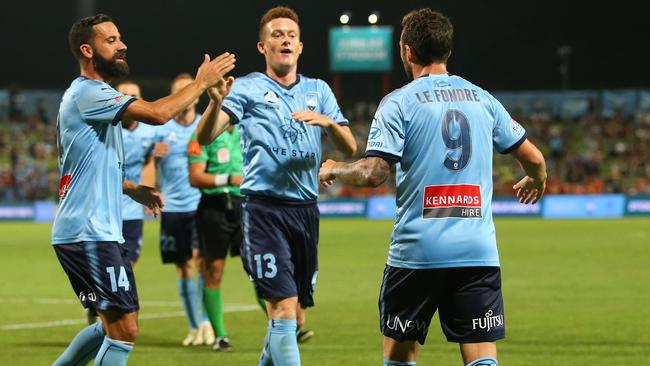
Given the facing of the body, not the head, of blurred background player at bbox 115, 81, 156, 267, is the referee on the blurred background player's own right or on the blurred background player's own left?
on the blurred background player's own left

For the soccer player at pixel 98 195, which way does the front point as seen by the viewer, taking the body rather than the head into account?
to the viewer's right

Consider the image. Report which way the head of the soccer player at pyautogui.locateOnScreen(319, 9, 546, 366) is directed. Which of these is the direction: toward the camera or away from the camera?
away from the camera

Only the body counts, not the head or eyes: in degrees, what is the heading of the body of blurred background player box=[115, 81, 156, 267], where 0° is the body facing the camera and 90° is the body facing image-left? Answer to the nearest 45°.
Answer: approximately 0°

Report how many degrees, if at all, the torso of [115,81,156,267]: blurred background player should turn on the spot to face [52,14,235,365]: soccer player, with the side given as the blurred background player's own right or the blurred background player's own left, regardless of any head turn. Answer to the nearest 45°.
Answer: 0° — they already face them

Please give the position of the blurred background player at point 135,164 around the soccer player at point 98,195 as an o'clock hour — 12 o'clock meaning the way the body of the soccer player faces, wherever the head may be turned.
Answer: The blurred background player is roughly at 9 o'clock from the soccer player.

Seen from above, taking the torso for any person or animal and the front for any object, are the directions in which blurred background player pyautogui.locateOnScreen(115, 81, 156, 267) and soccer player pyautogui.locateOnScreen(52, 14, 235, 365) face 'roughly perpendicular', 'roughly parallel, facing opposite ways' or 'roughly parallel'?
roughly perpendicular

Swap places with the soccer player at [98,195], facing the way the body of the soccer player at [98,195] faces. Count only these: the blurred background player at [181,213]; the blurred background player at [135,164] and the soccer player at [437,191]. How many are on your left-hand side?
2

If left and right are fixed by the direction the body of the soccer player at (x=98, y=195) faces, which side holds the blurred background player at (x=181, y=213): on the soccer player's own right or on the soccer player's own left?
on the soccer player's own left
